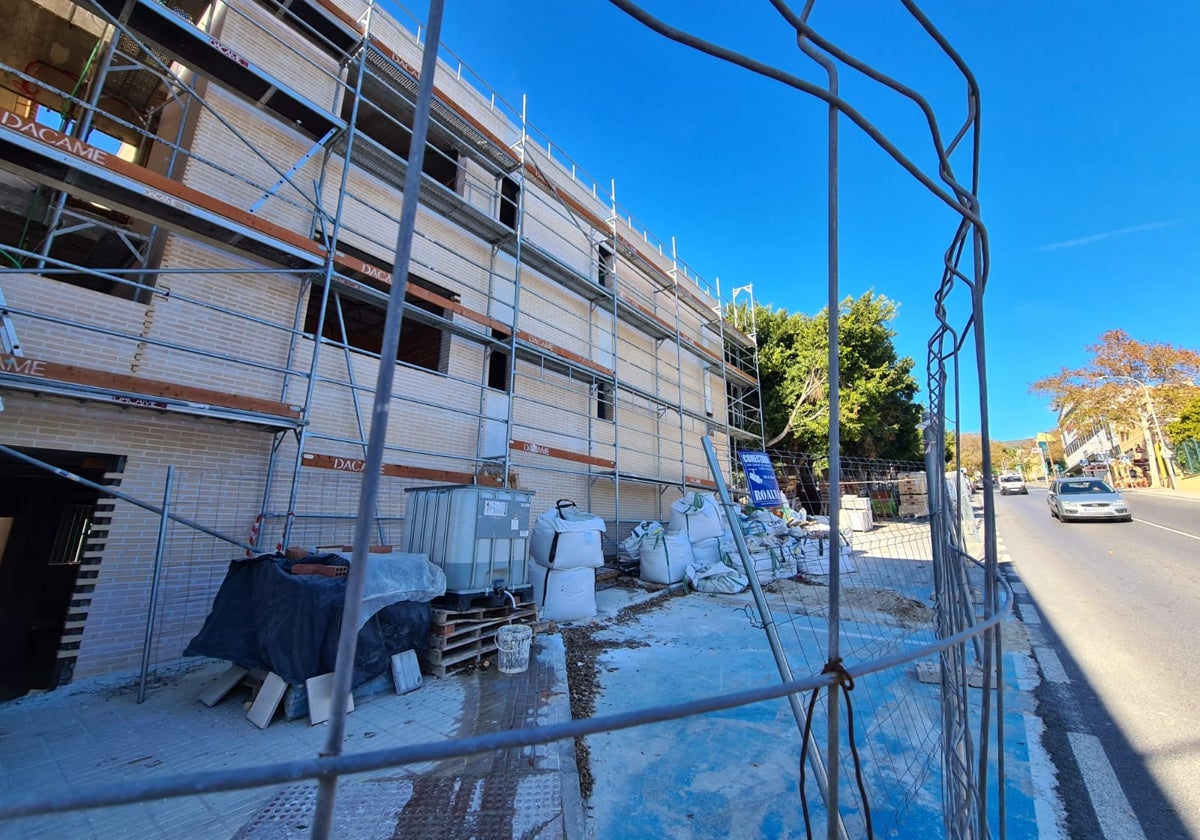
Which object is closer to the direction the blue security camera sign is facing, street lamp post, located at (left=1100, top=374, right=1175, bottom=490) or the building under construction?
the building under construction

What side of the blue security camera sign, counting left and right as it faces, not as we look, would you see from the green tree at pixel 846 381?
back

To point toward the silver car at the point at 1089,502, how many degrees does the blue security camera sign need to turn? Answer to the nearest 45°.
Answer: approximately 135° to its left

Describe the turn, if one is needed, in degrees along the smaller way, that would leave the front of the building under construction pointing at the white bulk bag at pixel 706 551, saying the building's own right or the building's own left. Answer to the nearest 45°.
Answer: approximately 45° to the building's own left

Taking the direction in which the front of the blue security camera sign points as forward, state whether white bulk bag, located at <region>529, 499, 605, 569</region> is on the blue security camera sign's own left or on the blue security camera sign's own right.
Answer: on the blue security camera sign's own right

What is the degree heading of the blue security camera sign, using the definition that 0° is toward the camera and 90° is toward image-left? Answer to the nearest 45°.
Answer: approximately 0°

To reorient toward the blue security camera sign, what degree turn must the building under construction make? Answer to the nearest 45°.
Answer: approximately 90° to its left

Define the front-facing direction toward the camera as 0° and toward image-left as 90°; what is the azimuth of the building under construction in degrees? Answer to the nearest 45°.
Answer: approximately 315°
